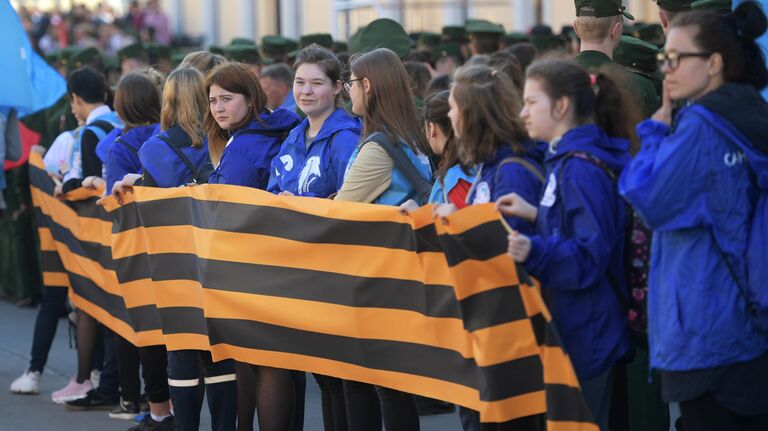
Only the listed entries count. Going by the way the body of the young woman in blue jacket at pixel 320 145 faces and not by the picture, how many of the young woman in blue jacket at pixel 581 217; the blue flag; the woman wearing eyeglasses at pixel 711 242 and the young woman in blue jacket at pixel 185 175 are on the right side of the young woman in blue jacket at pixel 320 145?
2

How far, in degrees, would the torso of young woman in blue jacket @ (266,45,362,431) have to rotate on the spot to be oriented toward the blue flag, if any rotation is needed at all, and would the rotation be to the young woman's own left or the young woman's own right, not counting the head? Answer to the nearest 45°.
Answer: approximately 90° to the young woman's own right

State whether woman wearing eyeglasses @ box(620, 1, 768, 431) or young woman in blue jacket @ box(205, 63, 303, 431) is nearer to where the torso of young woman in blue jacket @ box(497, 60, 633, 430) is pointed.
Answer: the young woman in blue jacket

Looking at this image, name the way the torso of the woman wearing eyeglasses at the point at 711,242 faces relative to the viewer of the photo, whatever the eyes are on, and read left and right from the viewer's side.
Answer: facing to the left of the viewer

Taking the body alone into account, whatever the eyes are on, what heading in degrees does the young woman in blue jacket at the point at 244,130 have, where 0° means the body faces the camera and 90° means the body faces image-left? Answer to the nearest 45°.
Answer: approximately 90°

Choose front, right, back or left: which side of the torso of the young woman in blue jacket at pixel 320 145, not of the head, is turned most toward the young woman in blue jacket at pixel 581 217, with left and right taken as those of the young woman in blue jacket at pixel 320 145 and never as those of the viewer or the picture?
left

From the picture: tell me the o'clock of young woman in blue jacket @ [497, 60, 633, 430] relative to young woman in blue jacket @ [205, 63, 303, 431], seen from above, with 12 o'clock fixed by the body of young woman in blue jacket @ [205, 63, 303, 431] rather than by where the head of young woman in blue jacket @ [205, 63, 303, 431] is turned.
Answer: young woman in blue jacket @ [497, 60, 633, 430] is roughly at 8 o'clock from young woman in blue jacket @ [205, 63, 303, 431].

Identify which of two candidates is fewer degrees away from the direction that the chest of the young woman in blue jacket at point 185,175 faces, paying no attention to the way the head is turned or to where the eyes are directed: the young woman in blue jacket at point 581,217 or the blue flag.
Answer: the blue flag

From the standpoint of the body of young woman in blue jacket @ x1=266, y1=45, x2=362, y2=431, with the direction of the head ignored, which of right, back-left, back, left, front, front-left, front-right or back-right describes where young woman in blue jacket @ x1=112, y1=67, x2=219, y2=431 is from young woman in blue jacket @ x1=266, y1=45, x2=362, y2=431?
right

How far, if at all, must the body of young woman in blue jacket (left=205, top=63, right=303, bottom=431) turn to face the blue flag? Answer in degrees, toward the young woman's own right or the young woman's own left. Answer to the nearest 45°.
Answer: approximately 45° to the young woman's own right
